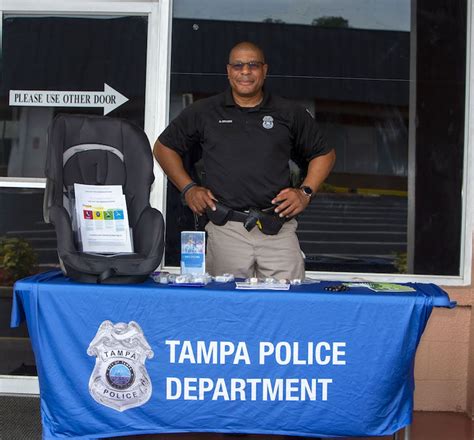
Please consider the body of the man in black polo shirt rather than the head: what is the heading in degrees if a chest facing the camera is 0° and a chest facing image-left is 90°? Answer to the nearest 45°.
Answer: approximately 0°

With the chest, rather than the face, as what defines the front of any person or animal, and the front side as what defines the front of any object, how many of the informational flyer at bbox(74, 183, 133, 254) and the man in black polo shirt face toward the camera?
2

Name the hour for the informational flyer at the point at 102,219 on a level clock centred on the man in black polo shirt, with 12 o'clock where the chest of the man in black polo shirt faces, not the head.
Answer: The informational flyer is roughly at 2 o'clock from the man in black polo shirt.
